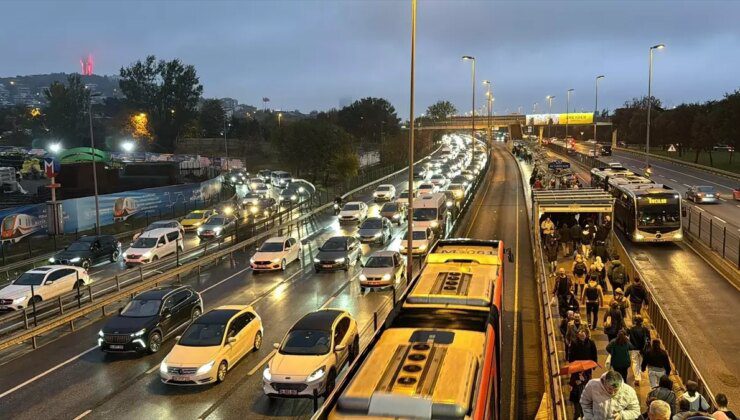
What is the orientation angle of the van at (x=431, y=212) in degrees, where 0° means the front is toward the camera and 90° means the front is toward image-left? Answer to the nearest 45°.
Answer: approximately 45°

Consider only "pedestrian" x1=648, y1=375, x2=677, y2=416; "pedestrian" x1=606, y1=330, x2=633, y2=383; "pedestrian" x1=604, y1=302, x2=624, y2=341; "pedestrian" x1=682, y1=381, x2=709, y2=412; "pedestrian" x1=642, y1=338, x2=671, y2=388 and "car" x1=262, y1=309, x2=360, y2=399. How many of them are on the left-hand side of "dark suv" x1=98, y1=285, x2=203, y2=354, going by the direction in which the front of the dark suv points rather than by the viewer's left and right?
6

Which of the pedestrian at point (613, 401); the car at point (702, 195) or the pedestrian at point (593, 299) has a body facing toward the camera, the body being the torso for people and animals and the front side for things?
the pedestrian at point (613, 401)

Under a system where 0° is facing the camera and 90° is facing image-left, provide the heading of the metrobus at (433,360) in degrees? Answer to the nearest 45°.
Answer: approximately 180°

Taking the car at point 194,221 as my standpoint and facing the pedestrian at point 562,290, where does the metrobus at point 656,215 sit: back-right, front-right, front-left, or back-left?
front-left

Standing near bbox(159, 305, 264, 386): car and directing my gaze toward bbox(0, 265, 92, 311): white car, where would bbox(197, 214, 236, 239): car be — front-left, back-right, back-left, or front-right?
front-right

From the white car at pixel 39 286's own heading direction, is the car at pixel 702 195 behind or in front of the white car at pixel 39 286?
behind

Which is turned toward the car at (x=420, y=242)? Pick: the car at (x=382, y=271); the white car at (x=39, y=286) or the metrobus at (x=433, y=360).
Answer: the metrobus

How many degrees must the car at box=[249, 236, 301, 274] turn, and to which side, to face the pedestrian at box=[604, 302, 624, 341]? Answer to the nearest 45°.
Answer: approximately 90° to its left

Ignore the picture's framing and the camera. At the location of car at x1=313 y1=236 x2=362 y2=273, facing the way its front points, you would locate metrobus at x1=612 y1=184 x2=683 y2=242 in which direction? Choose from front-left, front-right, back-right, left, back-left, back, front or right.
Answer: back-left

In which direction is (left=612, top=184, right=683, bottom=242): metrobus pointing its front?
toward the camera

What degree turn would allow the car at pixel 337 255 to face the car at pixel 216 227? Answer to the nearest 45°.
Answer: approximately 90° to its right

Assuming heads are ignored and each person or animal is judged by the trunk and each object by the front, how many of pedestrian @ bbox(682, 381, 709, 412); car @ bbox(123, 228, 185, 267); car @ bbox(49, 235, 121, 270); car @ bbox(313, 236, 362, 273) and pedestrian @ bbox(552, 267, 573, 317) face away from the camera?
1

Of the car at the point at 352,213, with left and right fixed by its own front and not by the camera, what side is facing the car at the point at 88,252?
front
